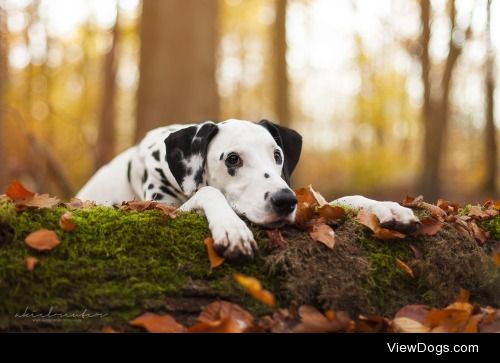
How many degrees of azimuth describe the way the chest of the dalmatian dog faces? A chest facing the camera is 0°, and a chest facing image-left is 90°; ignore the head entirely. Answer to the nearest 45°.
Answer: approximately 315°

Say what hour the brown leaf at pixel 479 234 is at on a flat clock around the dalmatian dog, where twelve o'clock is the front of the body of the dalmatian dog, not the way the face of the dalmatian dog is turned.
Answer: The brown leaf is roughly at 11 o'clock from the dalmatian dog.

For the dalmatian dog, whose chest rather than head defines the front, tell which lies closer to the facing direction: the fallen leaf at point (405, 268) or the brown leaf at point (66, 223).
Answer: the fallen leaf

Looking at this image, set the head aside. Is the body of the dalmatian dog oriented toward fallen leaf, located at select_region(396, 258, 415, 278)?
yes

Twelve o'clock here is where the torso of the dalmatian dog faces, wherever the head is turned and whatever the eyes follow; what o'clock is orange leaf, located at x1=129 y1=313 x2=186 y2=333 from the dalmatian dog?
The orange leaf is roughly at 2 o'clock from the dalmatian dog.

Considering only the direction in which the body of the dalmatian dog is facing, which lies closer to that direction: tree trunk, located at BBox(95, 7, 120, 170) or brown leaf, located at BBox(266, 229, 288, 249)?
the brown leaf

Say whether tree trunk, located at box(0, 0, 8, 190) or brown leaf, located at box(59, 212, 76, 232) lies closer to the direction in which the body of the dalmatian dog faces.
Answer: the brown leaf

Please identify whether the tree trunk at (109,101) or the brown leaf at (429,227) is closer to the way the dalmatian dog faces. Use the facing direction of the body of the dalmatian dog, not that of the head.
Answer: the brown leaf

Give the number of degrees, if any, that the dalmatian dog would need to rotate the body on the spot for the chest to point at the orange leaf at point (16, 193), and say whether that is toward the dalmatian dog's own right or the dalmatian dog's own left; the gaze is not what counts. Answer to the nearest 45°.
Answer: approximately 90° to the dalmatian dog's own right

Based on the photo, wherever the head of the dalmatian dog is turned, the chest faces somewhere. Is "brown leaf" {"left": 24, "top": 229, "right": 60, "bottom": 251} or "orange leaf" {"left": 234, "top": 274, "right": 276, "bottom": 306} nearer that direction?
the orange leaf

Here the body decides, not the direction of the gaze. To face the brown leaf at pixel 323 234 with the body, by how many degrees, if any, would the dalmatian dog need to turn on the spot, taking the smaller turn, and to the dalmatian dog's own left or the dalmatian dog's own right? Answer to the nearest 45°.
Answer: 0° — it already faces it

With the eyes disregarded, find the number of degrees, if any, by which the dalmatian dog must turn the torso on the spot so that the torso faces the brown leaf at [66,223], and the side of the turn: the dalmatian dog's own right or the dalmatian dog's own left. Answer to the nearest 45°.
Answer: approximately 90° to the dalmatian dog's own right

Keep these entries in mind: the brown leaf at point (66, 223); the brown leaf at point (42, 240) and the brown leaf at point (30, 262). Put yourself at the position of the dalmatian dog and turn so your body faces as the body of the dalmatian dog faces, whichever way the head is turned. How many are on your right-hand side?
3

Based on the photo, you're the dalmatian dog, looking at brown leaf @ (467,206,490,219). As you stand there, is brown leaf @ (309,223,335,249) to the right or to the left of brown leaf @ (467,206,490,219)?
right

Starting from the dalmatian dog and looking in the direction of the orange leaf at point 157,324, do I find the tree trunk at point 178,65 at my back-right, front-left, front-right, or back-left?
back-right

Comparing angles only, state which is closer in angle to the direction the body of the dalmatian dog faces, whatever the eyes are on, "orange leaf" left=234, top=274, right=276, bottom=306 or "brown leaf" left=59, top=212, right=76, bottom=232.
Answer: the orange leaf
